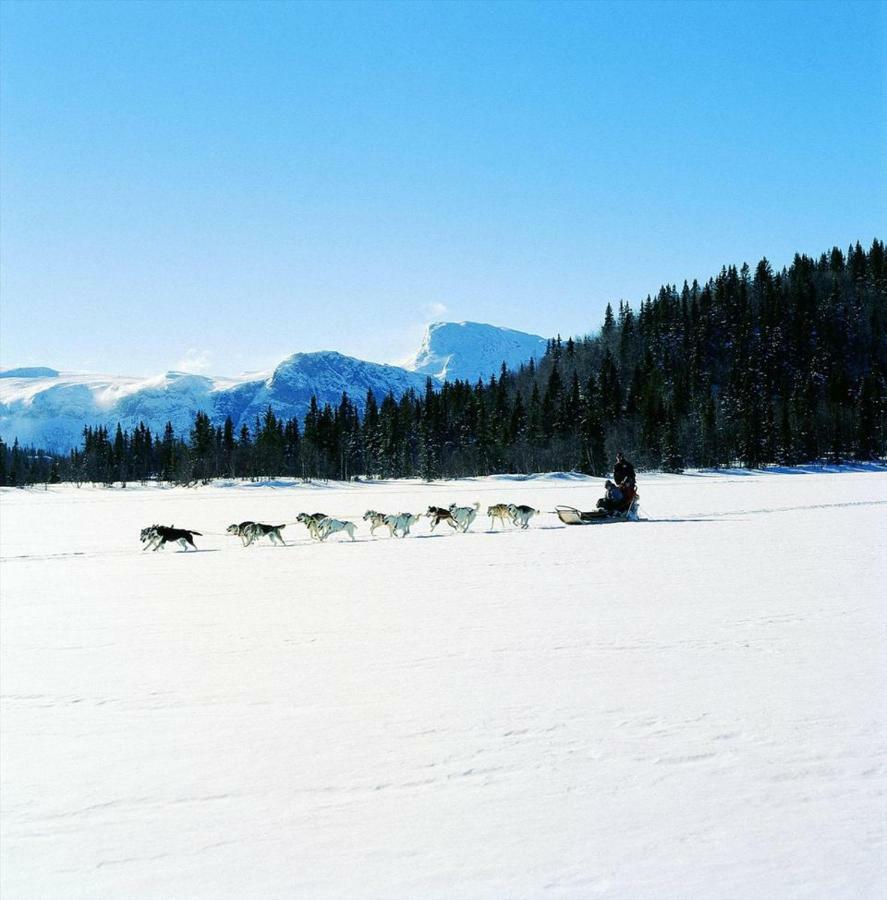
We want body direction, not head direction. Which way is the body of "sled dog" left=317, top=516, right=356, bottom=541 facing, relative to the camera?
to the viewer's left

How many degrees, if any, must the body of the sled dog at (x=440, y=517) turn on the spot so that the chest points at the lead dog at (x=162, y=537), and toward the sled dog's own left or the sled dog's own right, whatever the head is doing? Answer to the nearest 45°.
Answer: approximately 45° to the sled dog's own left

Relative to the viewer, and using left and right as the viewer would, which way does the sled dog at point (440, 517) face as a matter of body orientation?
facing to the left of the viewer

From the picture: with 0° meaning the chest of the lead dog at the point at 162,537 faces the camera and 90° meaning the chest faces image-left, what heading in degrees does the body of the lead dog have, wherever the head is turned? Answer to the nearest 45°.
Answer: approximately 90°

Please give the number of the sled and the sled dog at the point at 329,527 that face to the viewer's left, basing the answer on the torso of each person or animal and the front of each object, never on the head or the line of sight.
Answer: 2

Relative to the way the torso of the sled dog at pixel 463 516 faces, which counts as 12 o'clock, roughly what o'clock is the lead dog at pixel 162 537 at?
The lead dog is roughly at 11 o'clock from the sled dog.

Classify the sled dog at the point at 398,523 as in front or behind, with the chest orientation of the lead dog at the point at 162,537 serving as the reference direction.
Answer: behind

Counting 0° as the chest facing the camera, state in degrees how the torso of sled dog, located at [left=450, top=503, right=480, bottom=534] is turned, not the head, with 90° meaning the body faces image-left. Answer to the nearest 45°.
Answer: approximately 90°

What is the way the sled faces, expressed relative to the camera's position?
facing to the left of the viewer

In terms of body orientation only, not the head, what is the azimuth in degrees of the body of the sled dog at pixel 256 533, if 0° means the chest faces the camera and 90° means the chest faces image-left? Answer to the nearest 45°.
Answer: approximately 90°

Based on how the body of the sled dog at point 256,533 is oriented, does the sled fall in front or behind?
behind
